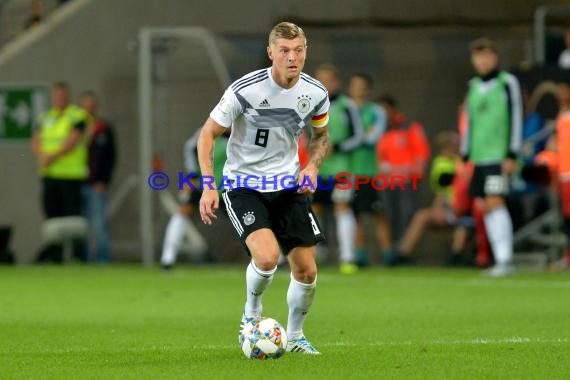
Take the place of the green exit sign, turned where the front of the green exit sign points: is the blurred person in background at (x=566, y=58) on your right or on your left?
on your left

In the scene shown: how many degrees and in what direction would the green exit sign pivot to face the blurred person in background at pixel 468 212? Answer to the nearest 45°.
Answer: approximately 45° to its left

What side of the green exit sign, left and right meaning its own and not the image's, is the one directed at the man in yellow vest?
front

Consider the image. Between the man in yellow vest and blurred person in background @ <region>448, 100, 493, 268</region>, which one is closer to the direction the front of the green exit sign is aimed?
the man in yellow vest

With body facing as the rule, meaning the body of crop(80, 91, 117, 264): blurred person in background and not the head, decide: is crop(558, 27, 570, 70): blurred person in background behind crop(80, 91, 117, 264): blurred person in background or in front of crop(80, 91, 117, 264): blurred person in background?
behind

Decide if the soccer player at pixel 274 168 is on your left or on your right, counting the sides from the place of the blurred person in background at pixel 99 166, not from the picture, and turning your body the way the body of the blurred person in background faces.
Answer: on your left

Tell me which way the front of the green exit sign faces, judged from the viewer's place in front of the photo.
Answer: facing the viewer
